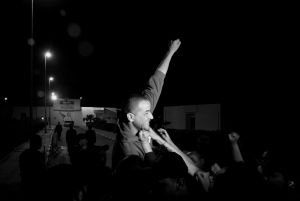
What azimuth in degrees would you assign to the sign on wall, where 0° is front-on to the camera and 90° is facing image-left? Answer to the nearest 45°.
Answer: approximately 0°
